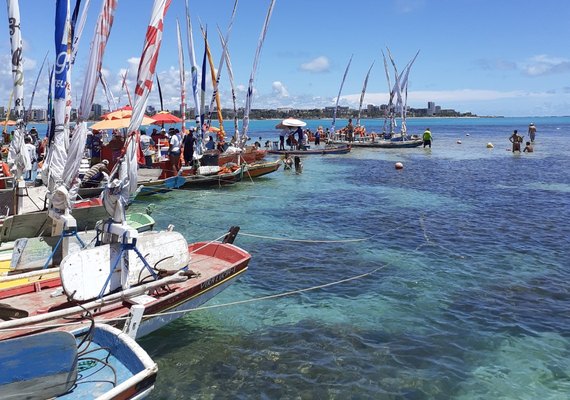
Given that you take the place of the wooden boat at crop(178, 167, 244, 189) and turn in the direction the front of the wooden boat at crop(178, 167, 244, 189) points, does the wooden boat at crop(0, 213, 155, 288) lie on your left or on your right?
on your right

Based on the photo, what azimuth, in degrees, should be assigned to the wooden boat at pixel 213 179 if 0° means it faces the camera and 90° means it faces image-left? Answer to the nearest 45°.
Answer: approximately 270°

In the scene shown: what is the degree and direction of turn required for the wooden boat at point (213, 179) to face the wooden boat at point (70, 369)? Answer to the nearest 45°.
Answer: approximately 90° to its right

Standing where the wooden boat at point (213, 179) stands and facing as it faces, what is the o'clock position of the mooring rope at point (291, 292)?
The mooring rope is roughly at 3 o'clock from the wooden boat.

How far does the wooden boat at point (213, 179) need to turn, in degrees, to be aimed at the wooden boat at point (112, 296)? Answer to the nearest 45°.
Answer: approximately 90° to its right

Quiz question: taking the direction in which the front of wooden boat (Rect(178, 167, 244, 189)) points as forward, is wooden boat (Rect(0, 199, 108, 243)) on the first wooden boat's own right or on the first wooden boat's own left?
on the first wooden boat's own right

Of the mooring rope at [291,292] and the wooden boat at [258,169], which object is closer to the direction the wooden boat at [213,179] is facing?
the wooden boat

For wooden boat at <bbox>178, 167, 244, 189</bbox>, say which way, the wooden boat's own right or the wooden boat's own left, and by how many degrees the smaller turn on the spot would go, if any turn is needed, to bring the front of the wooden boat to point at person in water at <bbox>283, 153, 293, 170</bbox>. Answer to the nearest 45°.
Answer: approximately 45° to the wooden boat's own left

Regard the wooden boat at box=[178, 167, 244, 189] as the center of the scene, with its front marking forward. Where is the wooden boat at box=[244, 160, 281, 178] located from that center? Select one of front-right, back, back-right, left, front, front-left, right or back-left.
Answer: front-left
